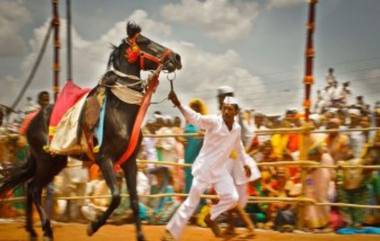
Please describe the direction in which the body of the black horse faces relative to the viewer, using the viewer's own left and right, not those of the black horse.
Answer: facing to the right of the viewer

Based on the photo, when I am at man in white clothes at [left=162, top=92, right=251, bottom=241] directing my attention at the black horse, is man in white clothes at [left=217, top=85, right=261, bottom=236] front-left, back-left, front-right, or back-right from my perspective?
back-right

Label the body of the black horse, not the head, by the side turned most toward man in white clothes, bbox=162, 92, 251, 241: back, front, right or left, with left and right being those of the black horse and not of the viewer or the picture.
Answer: front

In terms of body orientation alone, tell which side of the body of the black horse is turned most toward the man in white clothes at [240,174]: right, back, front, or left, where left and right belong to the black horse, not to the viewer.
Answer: front

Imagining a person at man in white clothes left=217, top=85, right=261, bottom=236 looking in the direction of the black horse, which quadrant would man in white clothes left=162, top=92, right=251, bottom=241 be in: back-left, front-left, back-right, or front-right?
front-left
